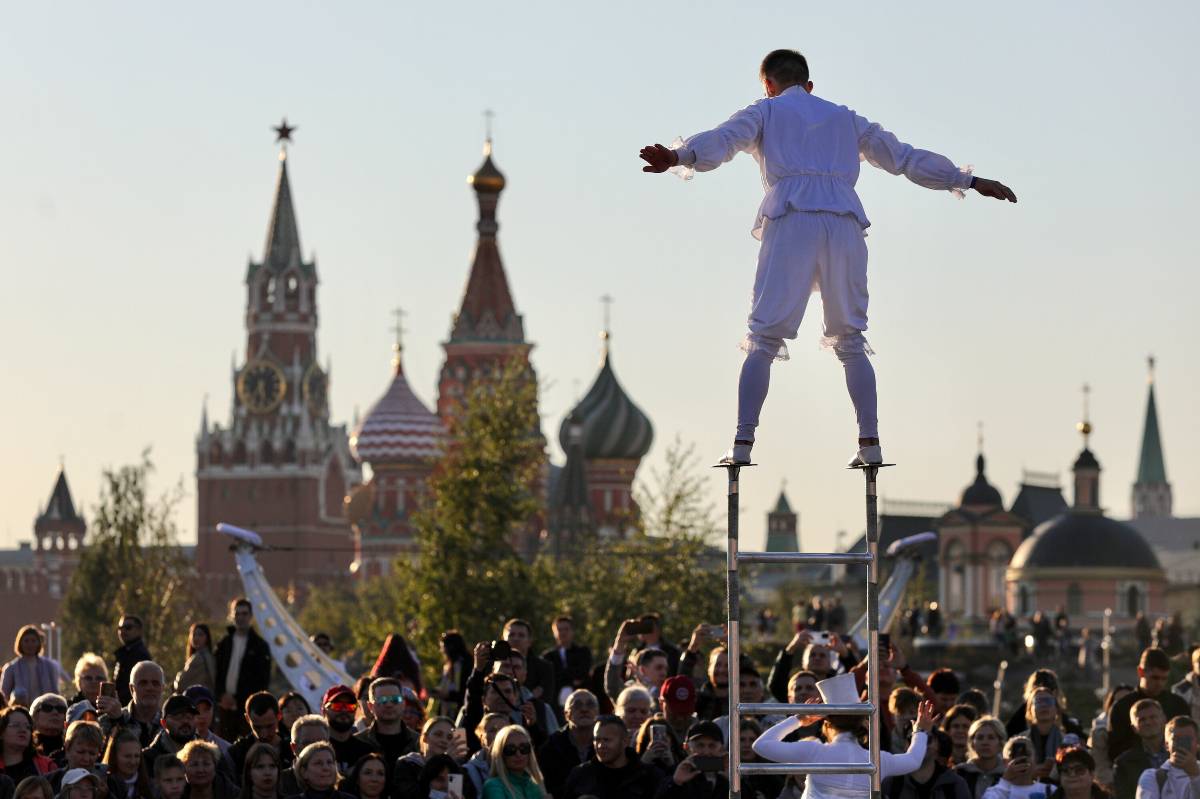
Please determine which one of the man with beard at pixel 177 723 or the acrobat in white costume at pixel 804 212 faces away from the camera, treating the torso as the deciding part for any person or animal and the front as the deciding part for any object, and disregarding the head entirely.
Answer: the acrobat in white costume

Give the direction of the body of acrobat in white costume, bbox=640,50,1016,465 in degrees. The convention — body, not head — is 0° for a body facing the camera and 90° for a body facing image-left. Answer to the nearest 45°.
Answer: approximately 180°

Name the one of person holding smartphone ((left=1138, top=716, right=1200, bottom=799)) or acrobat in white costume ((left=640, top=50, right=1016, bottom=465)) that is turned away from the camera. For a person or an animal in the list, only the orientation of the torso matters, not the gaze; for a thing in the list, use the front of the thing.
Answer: the acrobat in white costume

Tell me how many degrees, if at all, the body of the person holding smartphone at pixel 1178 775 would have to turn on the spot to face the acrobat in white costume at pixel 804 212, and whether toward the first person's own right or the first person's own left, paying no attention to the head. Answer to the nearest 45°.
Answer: approximately 45° to the first person's own right

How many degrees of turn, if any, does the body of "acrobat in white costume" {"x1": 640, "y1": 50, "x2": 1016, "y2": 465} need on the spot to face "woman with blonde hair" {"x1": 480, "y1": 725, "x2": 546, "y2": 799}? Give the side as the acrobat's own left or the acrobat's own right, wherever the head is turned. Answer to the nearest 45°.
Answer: approximately 45° to the acrobat's own left

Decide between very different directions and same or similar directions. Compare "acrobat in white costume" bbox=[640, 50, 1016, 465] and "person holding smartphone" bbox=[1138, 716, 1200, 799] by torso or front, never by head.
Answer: very different directions

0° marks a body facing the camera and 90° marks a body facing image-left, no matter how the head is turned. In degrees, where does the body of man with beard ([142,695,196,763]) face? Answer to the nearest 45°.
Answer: approximately 315°
